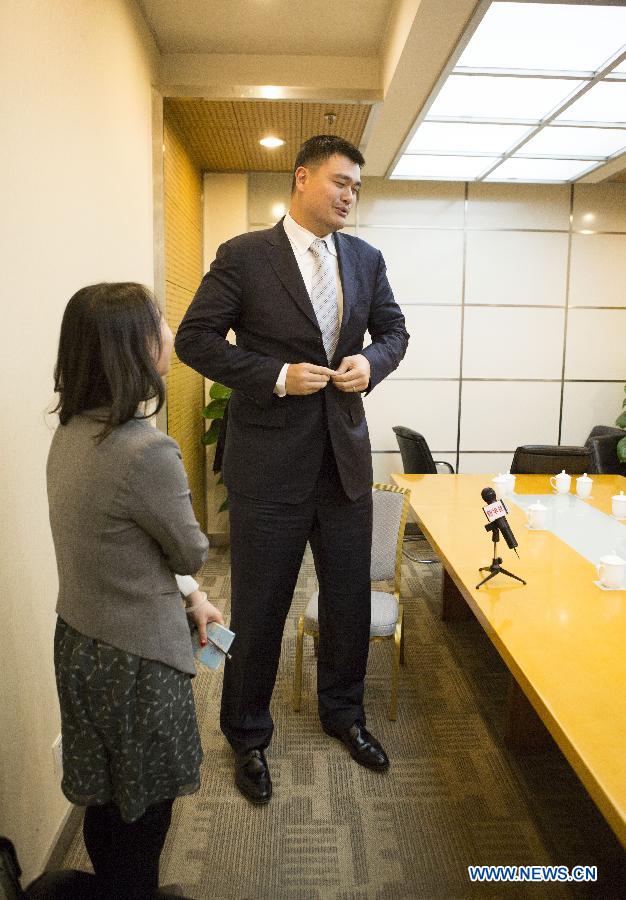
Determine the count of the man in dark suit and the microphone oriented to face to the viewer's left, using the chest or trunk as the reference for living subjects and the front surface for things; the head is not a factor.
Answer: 1

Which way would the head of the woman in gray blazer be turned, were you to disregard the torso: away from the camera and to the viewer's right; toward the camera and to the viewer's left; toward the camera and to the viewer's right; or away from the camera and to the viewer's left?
away from the camera and to the viewer's right

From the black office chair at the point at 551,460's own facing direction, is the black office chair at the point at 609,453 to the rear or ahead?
to the rear

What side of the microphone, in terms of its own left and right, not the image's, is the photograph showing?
left

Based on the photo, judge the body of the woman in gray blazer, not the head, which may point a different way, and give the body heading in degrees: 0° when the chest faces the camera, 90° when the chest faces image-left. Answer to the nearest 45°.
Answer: approximately 225°

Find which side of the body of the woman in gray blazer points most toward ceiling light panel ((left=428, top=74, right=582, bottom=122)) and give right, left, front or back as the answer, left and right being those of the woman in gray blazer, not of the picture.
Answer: front

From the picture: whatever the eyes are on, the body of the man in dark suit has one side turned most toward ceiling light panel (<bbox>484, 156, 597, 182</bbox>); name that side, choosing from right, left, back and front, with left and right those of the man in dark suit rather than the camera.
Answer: left

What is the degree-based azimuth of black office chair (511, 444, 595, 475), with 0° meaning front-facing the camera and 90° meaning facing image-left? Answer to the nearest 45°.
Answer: approximately 0°

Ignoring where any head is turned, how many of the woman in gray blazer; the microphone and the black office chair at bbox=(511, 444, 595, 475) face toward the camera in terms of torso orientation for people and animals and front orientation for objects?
1

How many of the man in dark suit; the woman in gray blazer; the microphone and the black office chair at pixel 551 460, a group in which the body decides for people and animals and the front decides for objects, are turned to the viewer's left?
1

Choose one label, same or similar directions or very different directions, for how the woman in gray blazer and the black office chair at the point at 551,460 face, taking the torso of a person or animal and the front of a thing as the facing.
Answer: very different directions

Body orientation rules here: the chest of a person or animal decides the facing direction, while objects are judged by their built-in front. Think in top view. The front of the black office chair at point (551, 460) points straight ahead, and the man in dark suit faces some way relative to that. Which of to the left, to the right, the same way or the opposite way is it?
the same way

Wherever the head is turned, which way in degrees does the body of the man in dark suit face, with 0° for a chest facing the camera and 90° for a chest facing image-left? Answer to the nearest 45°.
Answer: approximately 315°

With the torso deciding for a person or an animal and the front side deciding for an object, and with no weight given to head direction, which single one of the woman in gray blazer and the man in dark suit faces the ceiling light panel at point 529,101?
the woman in gray blazer

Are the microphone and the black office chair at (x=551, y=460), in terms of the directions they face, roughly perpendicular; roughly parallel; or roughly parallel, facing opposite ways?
roughly perpendicular

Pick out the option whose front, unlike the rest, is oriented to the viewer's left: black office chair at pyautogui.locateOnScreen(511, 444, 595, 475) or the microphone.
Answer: the microphone
